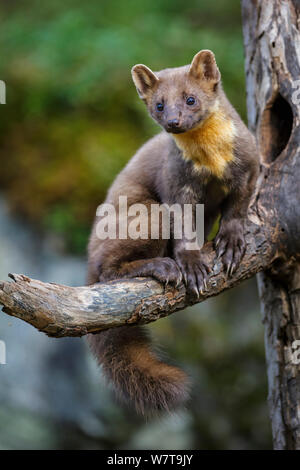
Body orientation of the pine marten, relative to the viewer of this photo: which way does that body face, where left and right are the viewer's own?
facing the viewer and to the right of the viewer
